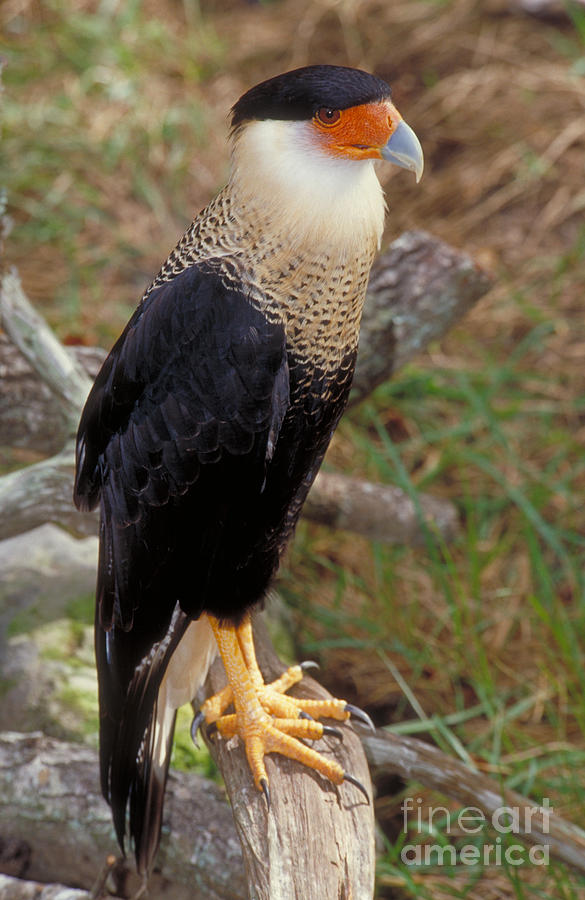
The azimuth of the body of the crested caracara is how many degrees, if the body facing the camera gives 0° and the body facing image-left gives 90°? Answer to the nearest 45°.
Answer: approximately 270°

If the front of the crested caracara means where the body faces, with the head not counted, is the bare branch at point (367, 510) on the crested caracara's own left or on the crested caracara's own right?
on the crested caracara's own left

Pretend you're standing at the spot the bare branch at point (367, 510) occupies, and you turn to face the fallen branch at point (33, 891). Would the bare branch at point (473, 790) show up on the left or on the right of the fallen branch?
left
